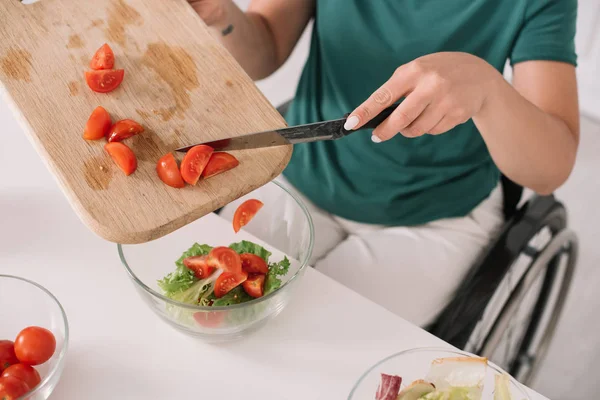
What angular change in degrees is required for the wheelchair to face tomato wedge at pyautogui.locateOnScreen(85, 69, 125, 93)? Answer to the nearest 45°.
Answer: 0° — it already faces it

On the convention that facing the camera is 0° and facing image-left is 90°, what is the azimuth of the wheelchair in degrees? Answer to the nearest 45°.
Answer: approximately 45°

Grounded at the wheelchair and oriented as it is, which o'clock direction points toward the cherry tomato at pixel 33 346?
The cherry tomato is roughly at 12 o'clock from the wheelchair.

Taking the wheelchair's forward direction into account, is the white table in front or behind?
in front

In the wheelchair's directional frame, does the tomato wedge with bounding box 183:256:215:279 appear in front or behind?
in front

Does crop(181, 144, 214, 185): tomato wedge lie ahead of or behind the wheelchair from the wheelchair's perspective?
ahead
